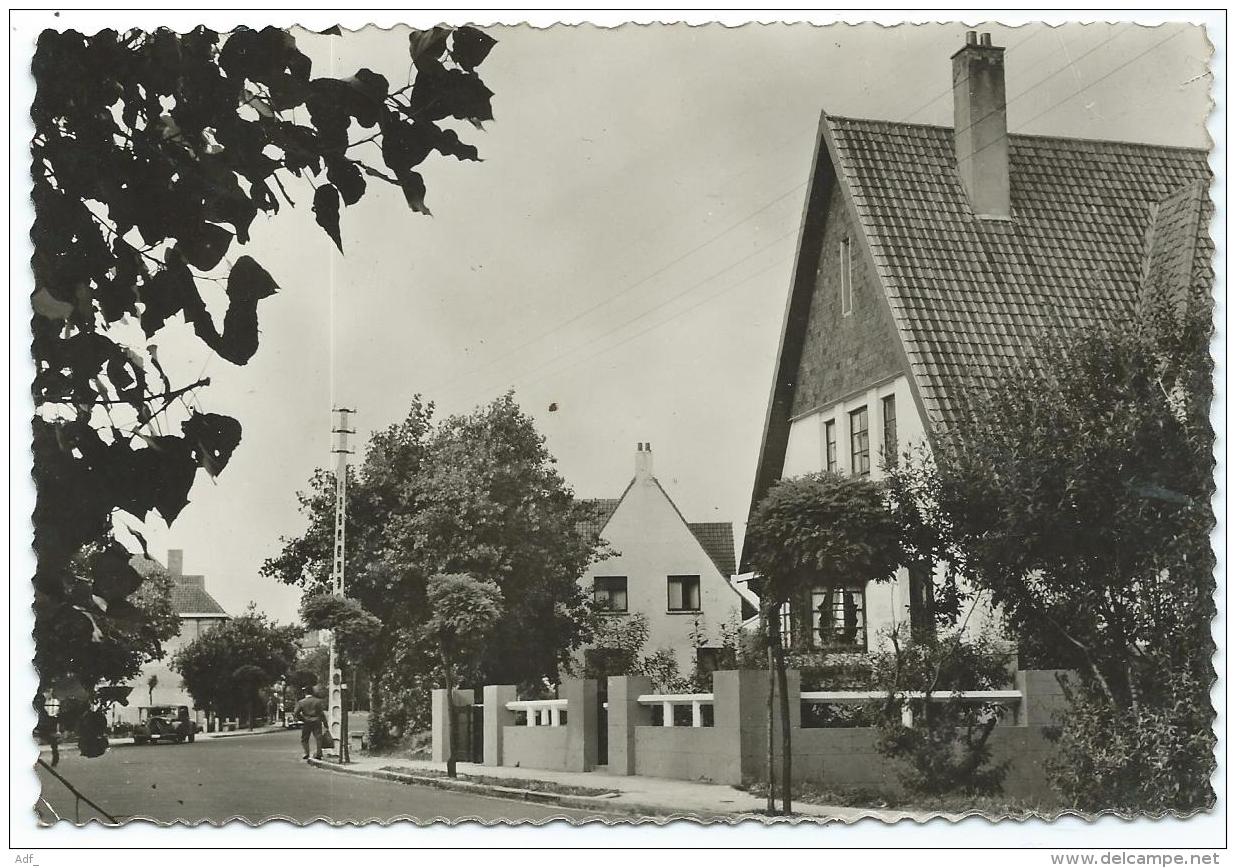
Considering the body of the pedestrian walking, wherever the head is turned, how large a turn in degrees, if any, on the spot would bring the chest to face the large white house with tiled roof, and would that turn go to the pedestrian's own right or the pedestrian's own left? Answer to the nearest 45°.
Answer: approximately 90° to the pedestrian's own right

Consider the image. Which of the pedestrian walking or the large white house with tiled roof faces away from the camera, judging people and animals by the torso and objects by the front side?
the pedestrian walking

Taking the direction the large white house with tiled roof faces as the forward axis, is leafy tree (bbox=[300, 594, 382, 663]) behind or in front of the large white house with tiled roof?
in front

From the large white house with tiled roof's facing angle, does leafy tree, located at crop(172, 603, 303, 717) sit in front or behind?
in front

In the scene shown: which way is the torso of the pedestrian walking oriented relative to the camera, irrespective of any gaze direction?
away from the camera

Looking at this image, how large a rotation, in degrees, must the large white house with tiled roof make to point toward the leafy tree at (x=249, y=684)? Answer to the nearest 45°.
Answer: approximately 45° to its right

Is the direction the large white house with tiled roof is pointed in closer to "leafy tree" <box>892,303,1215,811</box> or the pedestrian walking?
the pedestrian walking

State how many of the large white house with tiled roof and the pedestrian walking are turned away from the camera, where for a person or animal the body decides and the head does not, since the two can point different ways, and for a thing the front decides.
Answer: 1

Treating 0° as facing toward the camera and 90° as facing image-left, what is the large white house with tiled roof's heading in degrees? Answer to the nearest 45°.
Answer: approximately 45°
